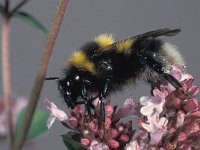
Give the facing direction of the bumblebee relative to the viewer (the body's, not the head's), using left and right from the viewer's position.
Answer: facing to the left of the viewer
